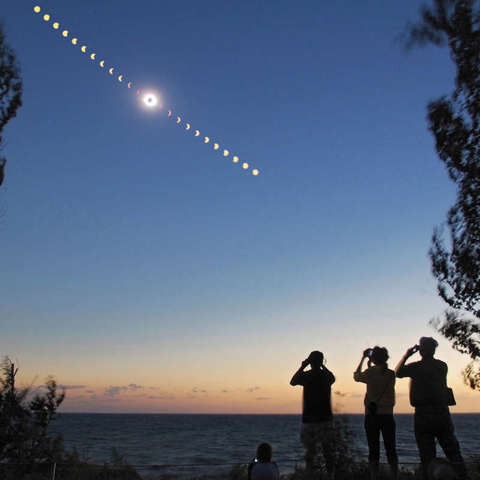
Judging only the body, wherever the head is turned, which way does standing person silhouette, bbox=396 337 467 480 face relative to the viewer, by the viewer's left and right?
facing away from the viewer and to the left of the viewer

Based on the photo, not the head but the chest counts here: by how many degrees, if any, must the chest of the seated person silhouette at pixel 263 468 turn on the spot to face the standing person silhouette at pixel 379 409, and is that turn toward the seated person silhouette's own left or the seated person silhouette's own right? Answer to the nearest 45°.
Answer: approximately 45° to the seated person silhouette's own right

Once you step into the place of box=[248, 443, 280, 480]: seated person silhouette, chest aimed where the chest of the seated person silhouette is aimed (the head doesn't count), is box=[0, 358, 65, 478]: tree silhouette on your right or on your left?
on your left

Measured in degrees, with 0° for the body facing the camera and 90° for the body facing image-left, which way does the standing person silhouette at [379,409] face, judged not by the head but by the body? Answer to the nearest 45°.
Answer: approximately 135°

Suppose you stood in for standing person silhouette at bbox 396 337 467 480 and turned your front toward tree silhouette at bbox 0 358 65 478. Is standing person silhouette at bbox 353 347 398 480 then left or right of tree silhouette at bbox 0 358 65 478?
right

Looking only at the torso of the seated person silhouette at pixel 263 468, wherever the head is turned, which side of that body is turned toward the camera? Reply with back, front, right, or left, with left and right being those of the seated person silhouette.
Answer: back
